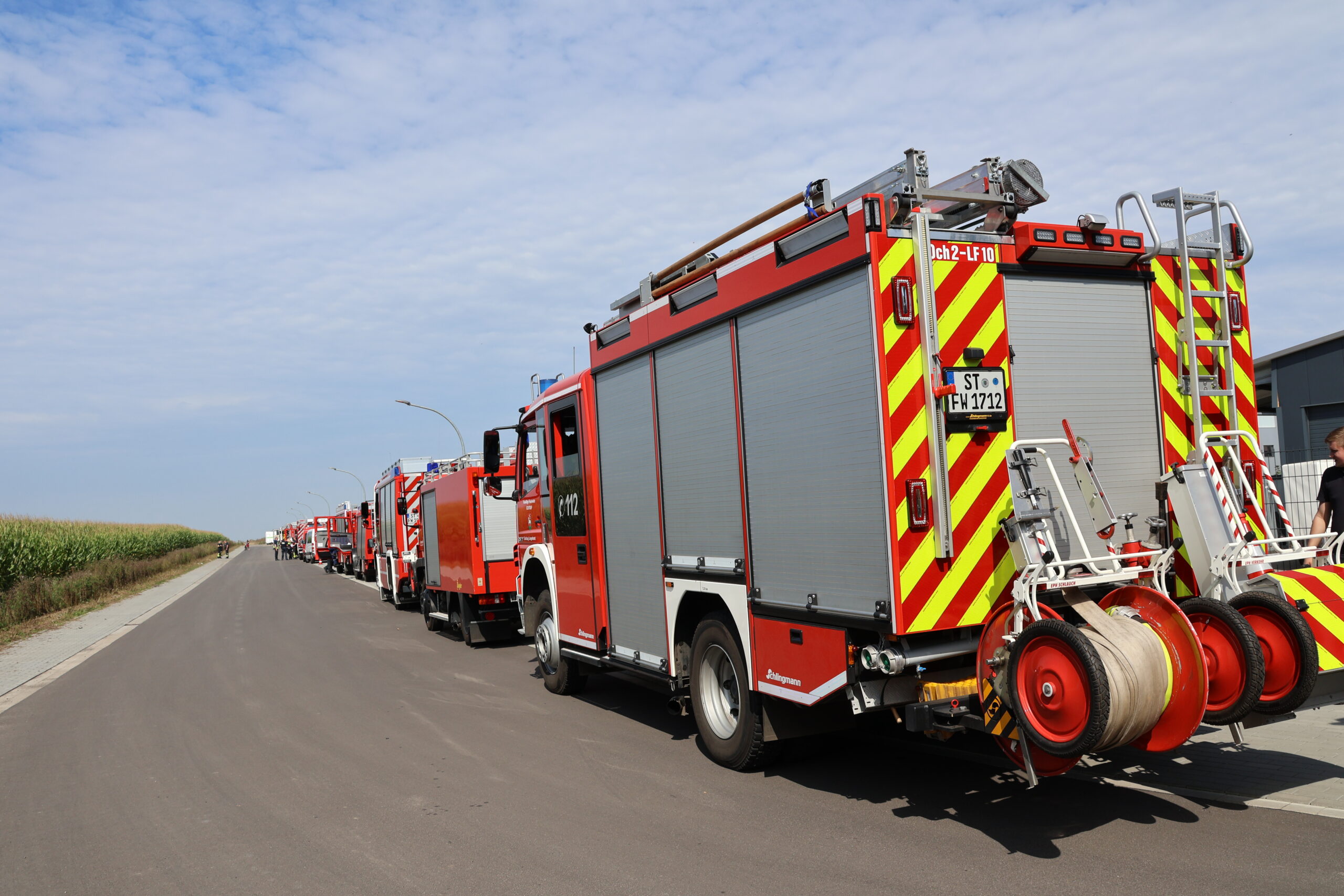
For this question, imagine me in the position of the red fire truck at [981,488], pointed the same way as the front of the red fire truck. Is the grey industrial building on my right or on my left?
on my right

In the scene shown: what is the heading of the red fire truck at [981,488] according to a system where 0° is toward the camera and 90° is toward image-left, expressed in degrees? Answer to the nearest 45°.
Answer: approximately 135°

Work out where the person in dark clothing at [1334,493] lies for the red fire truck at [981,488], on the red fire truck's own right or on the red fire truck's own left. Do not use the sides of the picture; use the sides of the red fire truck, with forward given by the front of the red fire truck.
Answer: on the red fire truck's own right

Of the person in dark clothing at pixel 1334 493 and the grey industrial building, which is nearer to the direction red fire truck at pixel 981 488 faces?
the grey industrial building
